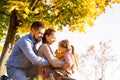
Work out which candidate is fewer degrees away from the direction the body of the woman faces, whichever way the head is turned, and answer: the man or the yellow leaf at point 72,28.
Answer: the yellow leaf

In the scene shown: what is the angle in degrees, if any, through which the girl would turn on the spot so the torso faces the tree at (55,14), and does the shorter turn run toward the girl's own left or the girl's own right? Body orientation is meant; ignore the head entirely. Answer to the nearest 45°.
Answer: approximately 90° to the girl's own right

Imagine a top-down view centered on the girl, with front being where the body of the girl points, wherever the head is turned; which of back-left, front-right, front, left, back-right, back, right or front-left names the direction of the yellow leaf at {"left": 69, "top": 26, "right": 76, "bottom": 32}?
right

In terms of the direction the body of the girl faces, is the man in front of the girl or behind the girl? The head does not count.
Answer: in front

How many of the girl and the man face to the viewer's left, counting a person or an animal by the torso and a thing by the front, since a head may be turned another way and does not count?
1

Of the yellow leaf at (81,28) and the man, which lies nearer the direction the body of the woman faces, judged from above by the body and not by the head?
the yellow leaf

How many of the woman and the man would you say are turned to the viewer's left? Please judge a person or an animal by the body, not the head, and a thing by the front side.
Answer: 0

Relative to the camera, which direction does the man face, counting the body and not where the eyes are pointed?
to the viewer's right

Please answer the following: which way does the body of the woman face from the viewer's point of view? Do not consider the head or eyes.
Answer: to the viewer's right

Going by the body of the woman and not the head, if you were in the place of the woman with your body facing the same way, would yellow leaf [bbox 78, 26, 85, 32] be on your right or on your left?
on your left

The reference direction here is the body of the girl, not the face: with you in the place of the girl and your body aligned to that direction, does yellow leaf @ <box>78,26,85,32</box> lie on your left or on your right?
on your right

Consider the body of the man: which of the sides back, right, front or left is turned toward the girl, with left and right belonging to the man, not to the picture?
front

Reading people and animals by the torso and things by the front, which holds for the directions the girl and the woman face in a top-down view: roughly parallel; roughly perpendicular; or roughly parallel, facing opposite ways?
roughly parallel, facing opposite ways

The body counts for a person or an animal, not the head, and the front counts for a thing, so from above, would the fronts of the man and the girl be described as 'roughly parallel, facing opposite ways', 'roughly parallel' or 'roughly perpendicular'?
roughly parallel, facing opposite ways

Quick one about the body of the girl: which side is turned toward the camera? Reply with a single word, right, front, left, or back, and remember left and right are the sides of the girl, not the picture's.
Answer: left
